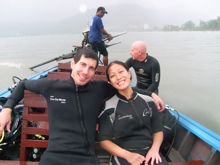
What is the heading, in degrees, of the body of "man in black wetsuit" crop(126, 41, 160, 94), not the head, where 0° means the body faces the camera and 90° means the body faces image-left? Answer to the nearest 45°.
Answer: approximately 45°

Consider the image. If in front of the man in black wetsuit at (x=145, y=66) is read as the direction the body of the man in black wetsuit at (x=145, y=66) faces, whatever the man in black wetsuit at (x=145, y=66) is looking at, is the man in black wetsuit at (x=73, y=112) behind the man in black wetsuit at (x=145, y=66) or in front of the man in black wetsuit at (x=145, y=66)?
in front
